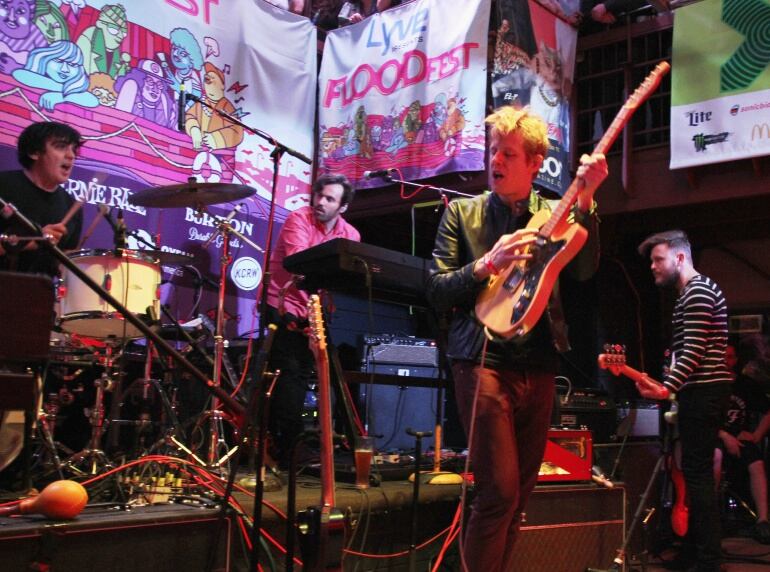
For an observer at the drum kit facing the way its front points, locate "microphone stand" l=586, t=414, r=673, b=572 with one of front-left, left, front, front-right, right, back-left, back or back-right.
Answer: front-left

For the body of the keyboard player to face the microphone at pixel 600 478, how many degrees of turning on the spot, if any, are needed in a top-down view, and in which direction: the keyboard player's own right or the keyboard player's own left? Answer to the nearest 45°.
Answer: approximately 45° to the keyboard player's own left

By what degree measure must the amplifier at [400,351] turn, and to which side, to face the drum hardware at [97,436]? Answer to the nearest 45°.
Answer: approximately 45° to its right

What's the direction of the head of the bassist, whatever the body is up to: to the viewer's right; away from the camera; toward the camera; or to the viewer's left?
to the viewer's left

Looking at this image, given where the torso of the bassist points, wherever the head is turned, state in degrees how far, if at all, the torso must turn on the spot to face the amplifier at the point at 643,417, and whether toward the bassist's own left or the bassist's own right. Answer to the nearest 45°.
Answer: approximately 90° to the bassist's own right

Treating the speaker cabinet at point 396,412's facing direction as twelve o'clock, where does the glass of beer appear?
The glass of beer is roughly at 12 o'clock from the speaker cabinet.

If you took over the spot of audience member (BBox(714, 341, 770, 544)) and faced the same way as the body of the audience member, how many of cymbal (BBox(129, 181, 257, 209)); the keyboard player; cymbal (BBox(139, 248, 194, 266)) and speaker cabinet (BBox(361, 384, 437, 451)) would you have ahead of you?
4

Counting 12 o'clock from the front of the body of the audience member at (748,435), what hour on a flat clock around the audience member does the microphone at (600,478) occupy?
The microphone is roughly at 11 o'clock from the audience member.
